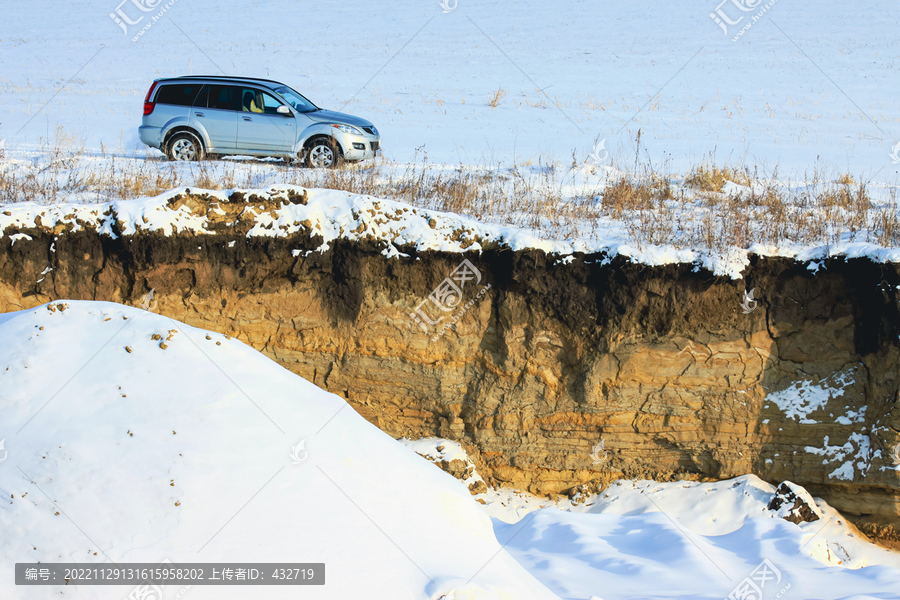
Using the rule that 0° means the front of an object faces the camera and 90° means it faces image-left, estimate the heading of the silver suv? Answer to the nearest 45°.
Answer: approximately 270°

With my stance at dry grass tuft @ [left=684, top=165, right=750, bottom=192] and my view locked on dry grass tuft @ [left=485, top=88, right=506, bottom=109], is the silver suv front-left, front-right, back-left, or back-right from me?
front-left

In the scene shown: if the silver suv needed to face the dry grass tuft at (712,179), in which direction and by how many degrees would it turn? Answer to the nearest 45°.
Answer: approximately 45° to its right

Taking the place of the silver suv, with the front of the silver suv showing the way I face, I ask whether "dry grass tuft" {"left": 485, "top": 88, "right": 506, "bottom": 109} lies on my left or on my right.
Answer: on my left

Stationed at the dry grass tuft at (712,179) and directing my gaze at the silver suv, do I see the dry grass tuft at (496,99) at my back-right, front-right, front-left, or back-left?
front-right

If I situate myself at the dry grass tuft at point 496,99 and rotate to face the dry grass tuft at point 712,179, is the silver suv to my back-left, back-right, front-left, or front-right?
front-right
